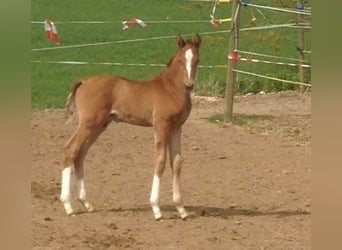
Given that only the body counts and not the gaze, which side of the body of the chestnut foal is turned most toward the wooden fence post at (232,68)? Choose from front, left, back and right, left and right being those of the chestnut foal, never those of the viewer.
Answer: left

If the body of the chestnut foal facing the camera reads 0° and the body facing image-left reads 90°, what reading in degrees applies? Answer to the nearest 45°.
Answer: approximately 270°
